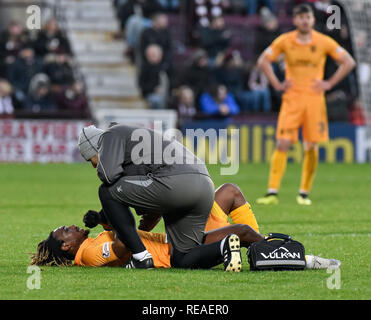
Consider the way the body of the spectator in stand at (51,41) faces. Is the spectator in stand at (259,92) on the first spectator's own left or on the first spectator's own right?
on the first spectator's own left

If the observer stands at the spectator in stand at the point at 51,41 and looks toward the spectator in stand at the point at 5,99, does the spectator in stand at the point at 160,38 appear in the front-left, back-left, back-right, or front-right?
back-left

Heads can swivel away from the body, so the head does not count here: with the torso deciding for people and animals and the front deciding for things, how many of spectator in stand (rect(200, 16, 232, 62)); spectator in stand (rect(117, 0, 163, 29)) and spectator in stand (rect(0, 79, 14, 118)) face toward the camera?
3

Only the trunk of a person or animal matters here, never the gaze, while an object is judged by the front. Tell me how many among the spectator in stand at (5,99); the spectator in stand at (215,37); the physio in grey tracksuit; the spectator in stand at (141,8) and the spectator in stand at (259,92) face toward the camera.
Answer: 4

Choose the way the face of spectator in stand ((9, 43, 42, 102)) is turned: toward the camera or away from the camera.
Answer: toward the camera

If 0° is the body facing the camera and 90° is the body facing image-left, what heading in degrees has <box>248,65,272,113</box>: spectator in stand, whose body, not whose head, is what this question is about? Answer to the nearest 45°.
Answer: approximately 0°

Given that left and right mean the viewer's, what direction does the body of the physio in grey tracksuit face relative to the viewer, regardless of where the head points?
facing away from the viewer and to the left of the viewer

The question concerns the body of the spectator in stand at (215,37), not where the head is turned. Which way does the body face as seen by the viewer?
toward the camera

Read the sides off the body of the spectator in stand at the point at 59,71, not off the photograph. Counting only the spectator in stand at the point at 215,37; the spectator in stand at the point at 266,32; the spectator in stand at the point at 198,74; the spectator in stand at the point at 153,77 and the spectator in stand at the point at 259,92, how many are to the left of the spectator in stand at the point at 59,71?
5

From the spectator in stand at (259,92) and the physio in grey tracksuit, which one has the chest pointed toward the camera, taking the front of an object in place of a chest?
the spectator in stand

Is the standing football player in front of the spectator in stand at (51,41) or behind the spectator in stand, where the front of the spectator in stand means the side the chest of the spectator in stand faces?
in front

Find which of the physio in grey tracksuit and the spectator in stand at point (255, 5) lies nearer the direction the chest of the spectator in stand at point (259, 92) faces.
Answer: the physio in grey tracksuit

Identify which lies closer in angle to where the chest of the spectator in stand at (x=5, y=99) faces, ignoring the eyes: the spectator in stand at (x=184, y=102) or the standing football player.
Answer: the standing football player

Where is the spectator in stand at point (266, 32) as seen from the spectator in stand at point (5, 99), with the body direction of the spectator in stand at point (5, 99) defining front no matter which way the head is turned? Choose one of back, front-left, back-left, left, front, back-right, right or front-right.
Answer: left

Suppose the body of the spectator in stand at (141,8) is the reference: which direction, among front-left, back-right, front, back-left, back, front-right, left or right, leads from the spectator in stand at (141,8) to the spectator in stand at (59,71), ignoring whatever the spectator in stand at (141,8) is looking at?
front-right

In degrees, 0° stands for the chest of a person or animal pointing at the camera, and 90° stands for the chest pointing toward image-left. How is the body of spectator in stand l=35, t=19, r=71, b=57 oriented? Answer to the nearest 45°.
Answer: approximately 0°

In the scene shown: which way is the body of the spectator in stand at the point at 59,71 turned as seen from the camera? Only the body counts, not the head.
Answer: toward the camera

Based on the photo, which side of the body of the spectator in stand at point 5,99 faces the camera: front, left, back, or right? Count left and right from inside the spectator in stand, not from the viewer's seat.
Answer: front

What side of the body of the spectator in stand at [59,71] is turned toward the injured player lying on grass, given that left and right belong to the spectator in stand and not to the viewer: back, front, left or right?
front
